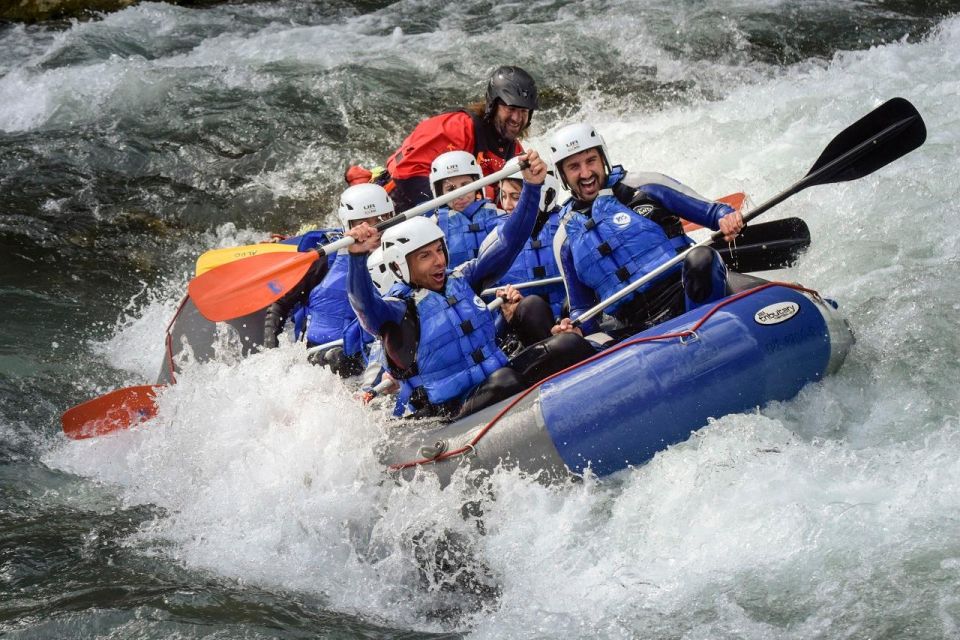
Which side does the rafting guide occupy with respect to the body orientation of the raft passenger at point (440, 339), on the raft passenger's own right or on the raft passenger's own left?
on the raft passenger's own left

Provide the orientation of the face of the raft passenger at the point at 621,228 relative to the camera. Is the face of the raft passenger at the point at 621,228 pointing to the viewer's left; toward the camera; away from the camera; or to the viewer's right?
toward the camera

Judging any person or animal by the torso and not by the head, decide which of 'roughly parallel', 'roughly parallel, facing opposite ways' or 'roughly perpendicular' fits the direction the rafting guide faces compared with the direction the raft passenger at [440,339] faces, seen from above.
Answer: roughly parallel

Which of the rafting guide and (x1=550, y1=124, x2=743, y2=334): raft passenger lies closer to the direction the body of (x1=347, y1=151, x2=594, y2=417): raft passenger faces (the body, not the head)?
the raft passenger

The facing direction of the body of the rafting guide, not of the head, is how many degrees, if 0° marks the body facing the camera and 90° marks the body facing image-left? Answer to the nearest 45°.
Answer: approximately 315°

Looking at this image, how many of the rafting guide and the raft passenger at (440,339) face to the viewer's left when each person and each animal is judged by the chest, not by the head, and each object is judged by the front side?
0
